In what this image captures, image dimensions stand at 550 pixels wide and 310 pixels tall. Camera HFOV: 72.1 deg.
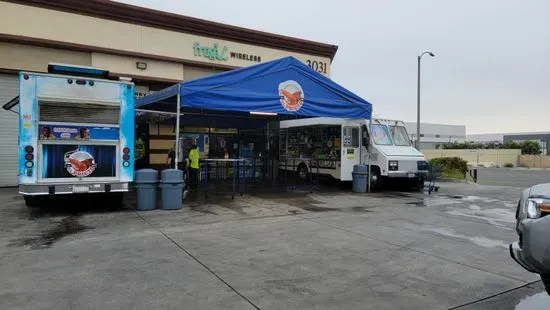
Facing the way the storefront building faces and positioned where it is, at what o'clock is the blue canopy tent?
The blue canopy tent is roughly at 12 o'clock from the storefront building.

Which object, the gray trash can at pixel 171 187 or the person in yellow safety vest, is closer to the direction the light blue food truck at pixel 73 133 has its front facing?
the person in yellow safety vest

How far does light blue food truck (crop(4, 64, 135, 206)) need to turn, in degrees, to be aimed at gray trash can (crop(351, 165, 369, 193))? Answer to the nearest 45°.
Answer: approximately 90° to its right

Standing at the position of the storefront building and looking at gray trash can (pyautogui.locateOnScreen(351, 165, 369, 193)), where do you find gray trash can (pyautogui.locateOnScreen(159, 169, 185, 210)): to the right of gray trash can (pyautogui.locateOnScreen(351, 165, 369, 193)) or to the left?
right

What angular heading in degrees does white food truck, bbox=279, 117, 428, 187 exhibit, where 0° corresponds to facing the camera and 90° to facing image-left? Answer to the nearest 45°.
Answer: approximately 315°

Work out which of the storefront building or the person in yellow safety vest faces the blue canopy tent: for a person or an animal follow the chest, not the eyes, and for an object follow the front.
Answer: the storefront building

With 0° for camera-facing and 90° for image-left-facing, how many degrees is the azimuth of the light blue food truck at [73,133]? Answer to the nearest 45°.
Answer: approximately 180°
